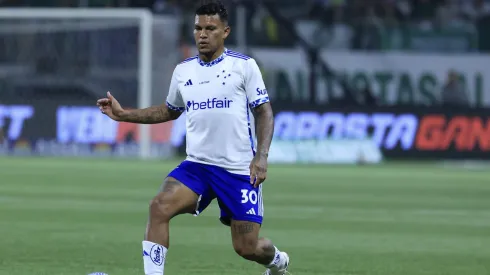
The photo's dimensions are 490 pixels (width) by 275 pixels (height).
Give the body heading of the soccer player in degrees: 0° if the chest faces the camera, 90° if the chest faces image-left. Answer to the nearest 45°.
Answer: approximately 45°
